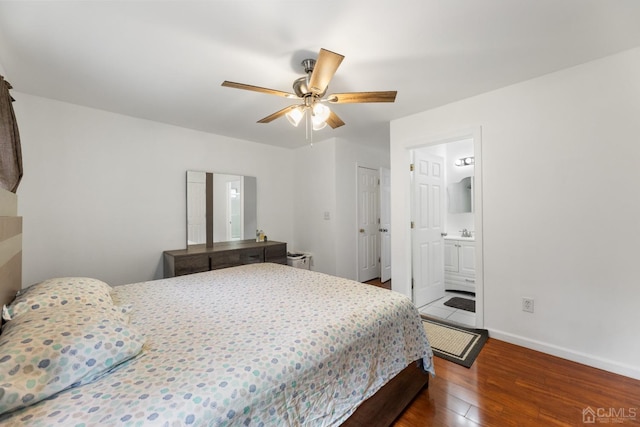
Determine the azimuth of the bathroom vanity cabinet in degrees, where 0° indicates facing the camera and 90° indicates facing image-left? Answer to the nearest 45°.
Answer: approximately 0°

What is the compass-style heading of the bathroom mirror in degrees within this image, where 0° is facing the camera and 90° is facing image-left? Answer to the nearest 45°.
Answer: approximately 0°

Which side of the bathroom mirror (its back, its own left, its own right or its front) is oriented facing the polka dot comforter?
front

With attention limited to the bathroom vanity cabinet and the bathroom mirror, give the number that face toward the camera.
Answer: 2

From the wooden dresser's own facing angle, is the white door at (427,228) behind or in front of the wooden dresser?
in front

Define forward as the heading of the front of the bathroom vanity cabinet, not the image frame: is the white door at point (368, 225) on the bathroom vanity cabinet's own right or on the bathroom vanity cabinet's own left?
on the bathroom vanity cabinet's own right

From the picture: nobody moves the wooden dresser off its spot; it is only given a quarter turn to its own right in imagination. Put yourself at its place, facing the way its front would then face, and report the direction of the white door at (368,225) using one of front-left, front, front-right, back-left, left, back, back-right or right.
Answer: back-left

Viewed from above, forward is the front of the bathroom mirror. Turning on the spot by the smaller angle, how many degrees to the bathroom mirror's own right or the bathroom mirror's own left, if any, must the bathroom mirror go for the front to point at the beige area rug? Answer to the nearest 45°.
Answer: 0° — it already faces it

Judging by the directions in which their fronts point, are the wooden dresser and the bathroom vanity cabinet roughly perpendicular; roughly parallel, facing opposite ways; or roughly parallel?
roughly perpendicular

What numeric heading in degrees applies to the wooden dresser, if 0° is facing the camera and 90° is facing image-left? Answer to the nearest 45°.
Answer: approximately 315°

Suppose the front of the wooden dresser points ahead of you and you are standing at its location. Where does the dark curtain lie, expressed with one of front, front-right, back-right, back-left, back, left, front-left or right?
right
